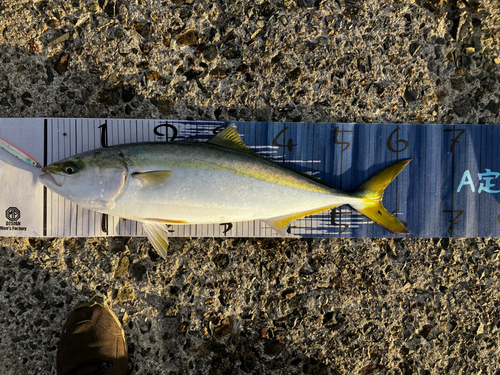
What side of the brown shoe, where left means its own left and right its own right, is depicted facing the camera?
back
